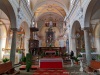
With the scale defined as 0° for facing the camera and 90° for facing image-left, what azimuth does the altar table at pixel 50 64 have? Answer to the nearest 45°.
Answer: approximately 0°
